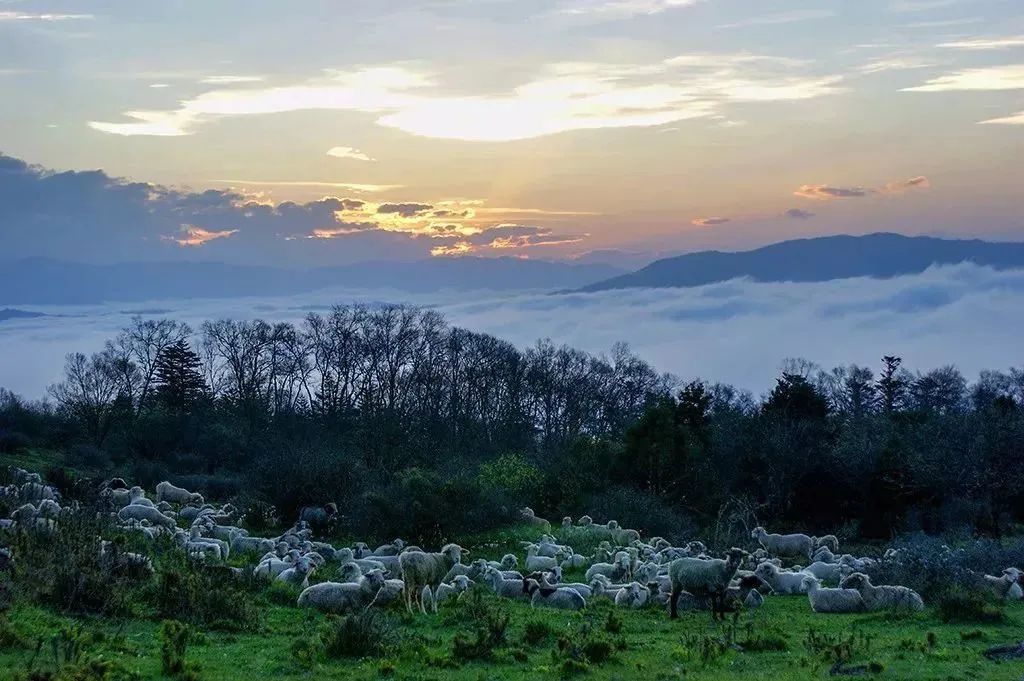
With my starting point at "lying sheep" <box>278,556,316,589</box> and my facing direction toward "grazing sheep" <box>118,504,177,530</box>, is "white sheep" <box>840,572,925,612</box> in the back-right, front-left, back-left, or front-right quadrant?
back-right

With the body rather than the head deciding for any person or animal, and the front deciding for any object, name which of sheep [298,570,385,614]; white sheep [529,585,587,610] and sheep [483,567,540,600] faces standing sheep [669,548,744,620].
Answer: sheep [298,570,385,614]

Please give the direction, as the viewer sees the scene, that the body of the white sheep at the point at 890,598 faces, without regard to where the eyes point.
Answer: to the viewer's left

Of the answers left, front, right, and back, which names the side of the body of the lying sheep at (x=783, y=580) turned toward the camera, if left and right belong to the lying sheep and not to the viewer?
left

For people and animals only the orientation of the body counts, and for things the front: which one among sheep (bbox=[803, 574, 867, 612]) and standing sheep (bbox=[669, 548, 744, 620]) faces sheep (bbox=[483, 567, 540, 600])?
sheep (bbox=[803, 574, 867, 612])

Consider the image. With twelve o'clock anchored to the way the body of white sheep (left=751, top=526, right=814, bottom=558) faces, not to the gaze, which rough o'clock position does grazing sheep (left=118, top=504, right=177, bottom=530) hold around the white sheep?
The grazing sheep is roughly at 11 o'clock from the white sheep.

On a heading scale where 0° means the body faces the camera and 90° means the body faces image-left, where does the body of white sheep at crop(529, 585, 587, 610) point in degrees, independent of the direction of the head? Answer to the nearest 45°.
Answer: approximately 90°

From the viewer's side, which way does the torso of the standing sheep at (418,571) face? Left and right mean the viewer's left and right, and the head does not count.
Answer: facing to the right of the viewer

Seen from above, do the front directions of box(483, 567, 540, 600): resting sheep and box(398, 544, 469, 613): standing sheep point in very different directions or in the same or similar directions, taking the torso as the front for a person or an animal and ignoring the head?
very different directions

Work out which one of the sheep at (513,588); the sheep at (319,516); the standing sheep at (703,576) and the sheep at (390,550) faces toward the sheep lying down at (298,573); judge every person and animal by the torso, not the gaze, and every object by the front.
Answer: the sheep at (513,588)

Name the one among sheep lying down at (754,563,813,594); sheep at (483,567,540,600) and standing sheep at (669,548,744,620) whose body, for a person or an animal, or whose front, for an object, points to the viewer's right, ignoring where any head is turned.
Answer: standing sheep at (669,548,744,620)
